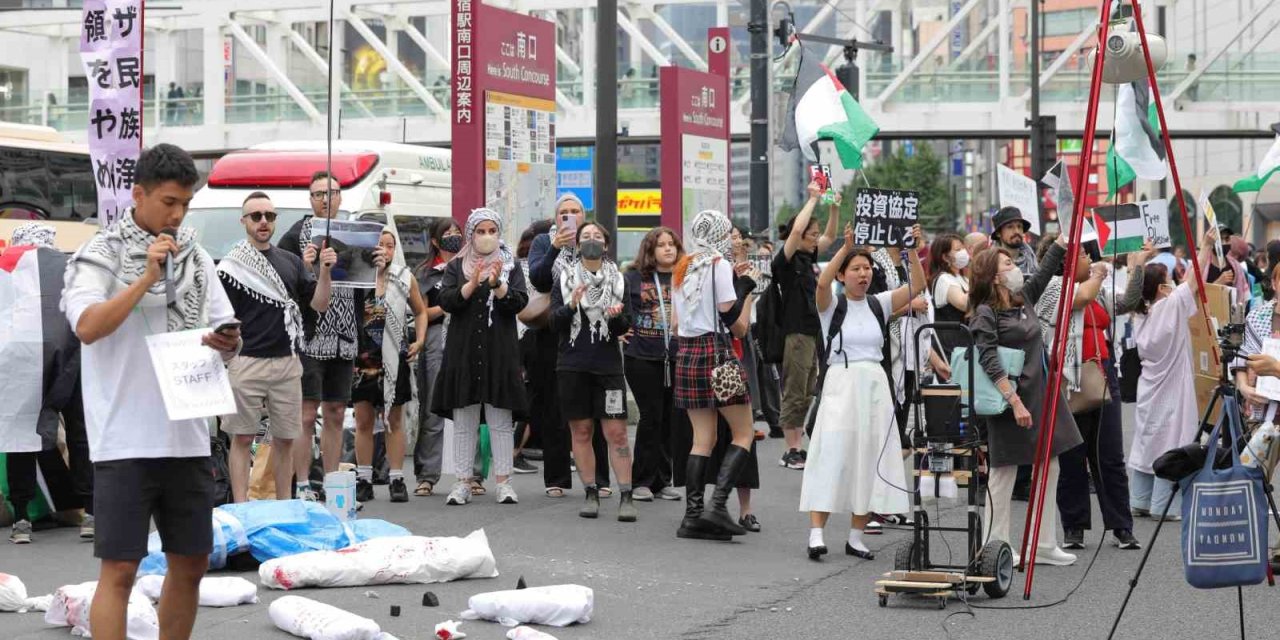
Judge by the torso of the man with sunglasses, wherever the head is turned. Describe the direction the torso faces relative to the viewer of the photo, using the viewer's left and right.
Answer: facing the viewer

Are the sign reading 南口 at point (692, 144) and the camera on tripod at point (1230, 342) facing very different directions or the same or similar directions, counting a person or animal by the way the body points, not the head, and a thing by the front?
very different directions

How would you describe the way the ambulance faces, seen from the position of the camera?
facing the viewer and to the left of the viewer

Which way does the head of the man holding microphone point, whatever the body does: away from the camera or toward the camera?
toward the camera

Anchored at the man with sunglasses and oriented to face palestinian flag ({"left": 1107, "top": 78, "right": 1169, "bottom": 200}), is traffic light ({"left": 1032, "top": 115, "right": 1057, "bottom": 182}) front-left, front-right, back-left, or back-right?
front-left

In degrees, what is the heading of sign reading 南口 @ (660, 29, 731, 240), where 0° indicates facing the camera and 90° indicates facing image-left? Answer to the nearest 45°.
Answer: approximately 315°

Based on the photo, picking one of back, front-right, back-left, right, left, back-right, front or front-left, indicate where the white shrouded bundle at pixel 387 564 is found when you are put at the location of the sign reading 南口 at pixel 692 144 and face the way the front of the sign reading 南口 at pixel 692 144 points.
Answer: front-right

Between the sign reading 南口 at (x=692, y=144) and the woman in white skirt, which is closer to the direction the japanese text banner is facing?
the woman in white skirt
